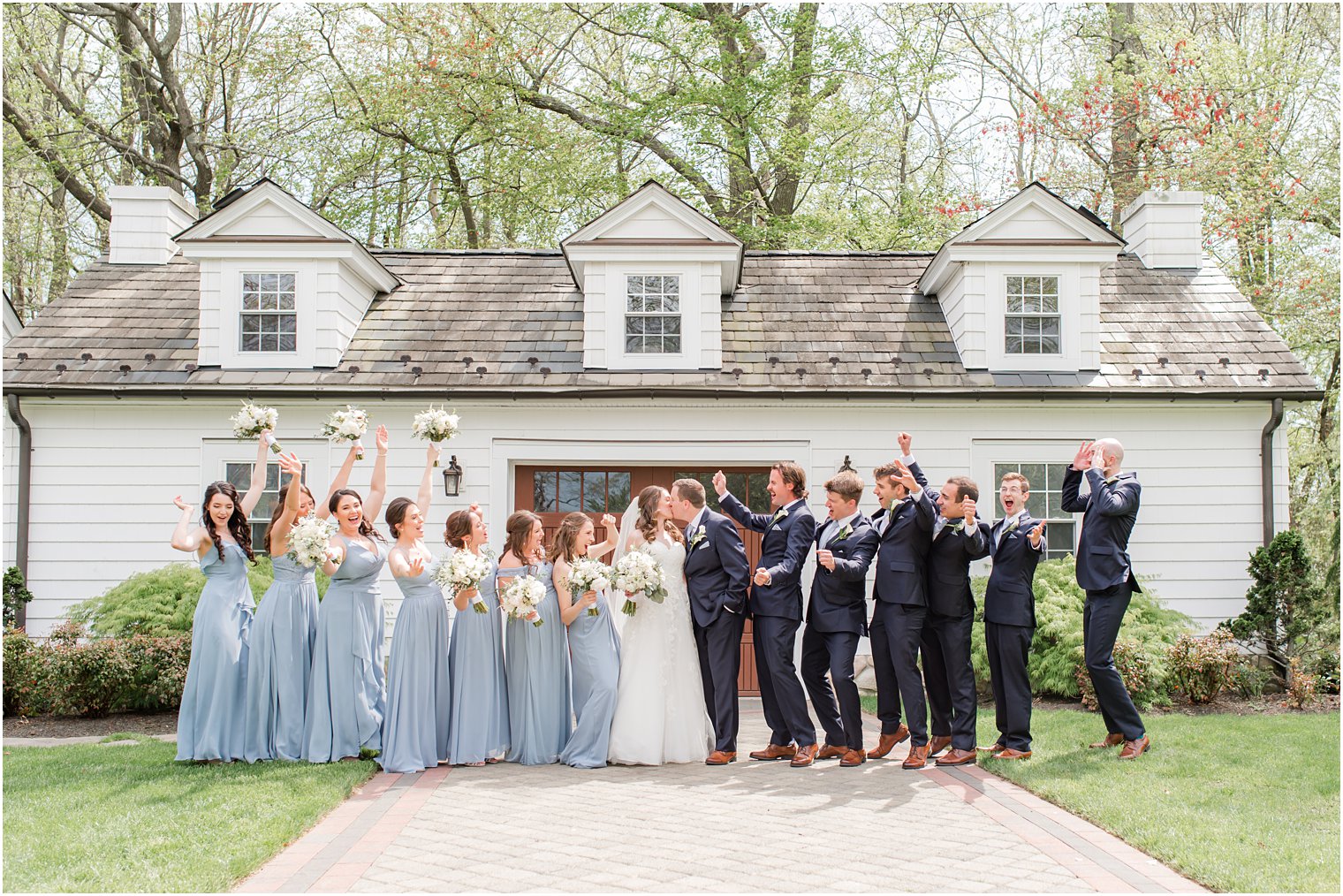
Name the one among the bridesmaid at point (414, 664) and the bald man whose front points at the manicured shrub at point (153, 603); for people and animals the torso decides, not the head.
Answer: the bald man

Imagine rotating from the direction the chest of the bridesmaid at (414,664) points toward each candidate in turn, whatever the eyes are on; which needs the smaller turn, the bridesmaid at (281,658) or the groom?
the groom

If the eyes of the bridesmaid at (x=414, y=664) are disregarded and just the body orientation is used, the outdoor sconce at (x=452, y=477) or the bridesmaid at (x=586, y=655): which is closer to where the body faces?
the bridesmaid

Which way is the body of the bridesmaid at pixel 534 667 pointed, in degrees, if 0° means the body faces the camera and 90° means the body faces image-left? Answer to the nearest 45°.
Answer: approximately 315°

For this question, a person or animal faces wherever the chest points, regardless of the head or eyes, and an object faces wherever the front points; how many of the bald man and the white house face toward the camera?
1

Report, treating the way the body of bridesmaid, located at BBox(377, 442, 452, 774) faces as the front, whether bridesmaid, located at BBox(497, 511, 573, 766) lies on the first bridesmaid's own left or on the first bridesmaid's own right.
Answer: on the first bridesmaid's own left

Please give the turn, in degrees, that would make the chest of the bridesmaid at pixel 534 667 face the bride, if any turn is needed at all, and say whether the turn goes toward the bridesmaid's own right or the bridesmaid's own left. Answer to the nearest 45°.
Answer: approximately 45° to the bridesmaid's own left

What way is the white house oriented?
toward the camera

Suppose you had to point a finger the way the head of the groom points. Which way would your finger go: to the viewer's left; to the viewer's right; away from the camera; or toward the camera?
to the viewer's left

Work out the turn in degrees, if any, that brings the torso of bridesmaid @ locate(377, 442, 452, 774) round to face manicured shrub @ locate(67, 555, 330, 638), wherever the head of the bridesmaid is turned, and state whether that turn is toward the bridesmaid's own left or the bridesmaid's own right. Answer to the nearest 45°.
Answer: approximately 180°

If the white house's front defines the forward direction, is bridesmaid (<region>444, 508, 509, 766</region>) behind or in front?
in front

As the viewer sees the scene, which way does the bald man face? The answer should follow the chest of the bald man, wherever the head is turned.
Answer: to the viewer's left

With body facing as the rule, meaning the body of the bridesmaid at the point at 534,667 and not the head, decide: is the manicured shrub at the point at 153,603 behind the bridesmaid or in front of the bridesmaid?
behind

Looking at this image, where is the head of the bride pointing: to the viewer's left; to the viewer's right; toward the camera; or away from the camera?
to the viewer's right

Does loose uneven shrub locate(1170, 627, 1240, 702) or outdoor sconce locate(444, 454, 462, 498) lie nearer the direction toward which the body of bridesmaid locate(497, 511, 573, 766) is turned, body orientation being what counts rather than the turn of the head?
the loose uneven shrub
